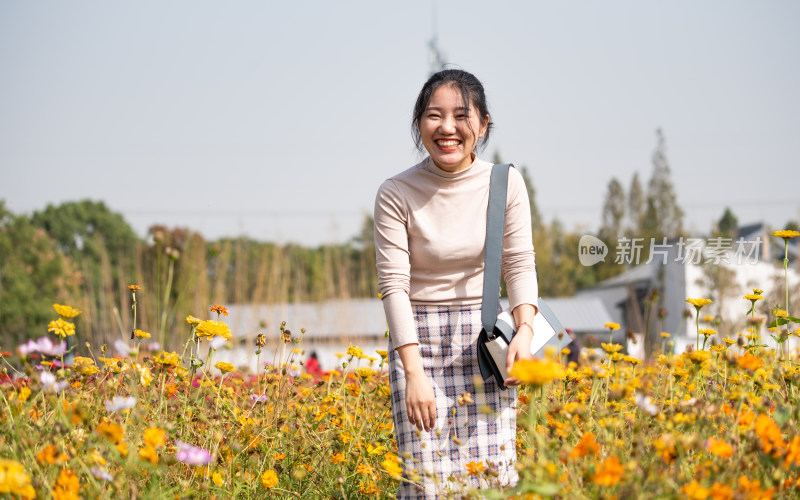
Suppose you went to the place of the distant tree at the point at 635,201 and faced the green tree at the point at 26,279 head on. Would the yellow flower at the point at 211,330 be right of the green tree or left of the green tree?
left

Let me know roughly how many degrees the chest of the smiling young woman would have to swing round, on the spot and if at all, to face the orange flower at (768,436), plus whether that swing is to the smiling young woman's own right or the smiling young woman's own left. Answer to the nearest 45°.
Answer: approximately 45° to the smiling young woman's own left

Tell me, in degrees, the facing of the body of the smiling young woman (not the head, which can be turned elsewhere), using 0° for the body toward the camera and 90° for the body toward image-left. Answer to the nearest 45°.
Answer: approximately 0°

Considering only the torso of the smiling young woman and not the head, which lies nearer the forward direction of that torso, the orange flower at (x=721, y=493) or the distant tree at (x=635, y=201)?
the orange flower

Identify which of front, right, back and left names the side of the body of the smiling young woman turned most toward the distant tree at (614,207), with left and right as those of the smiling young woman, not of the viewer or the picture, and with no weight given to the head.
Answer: back

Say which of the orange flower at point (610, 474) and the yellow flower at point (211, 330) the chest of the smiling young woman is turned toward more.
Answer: the orange flower

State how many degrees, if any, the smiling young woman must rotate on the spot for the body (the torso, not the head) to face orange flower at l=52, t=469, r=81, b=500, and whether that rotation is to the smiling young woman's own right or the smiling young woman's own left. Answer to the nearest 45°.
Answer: approximately 45° to the smiling young woman's own right

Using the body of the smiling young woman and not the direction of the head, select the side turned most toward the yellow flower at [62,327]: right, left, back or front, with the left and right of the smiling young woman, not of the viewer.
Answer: right
